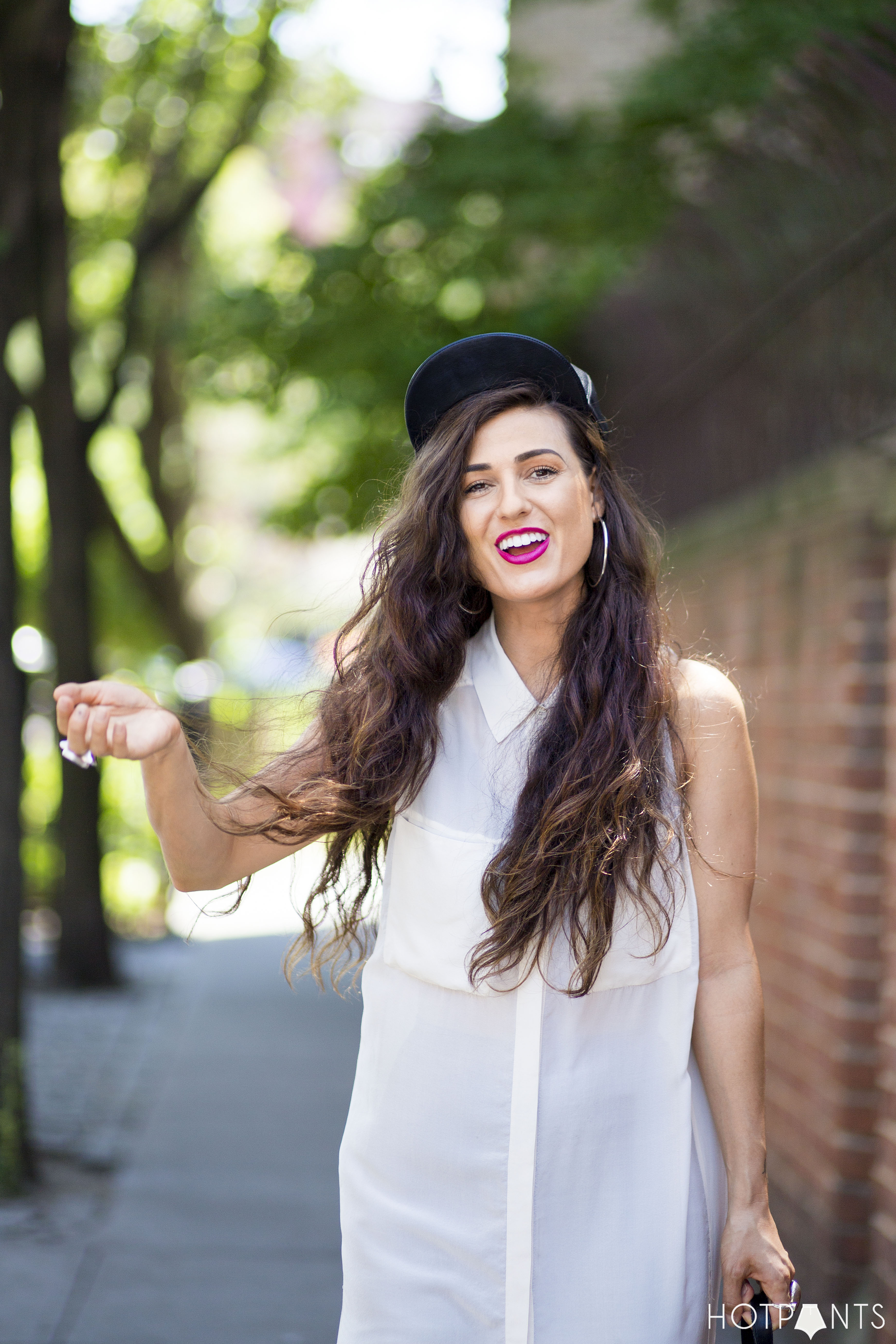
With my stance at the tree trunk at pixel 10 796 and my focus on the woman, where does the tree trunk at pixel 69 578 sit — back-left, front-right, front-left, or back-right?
back-left

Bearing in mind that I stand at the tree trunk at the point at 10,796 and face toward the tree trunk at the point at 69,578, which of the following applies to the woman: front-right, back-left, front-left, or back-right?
back-right

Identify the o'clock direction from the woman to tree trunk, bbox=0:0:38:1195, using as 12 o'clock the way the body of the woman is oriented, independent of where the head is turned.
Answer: The tree trunk is roughly at 5 o'clock from the woman.

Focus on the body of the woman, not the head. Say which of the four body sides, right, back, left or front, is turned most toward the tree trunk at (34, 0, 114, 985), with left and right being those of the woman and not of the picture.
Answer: back

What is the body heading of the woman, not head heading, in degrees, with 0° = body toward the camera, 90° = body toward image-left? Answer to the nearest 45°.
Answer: approximately 0°
